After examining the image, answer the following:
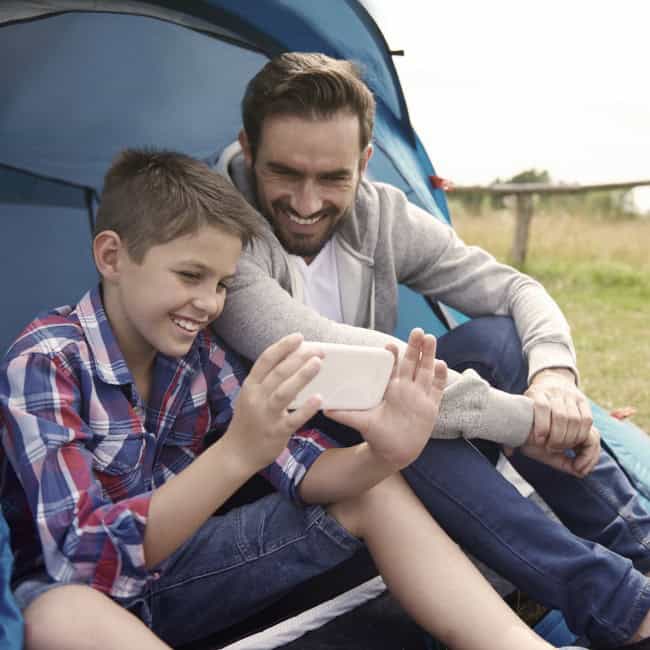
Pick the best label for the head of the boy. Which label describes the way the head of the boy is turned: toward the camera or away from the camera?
toward the camera

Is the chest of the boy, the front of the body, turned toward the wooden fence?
no

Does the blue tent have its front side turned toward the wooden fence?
no

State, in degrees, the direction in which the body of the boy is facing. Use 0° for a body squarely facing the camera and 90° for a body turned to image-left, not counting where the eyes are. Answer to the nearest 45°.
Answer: approximately 315°
